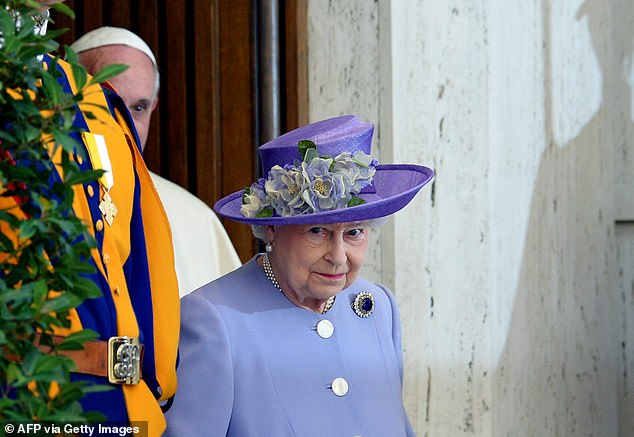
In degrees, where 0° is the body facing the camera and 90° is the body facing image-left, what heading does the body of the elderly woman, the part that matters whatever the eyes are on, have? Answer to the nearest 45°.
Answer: approximately 315°

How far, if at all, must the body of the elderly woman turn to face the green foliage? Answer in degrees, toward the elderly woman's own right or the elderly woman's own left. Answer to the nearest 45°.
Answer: approximately 45° to the elderly woman's own right
